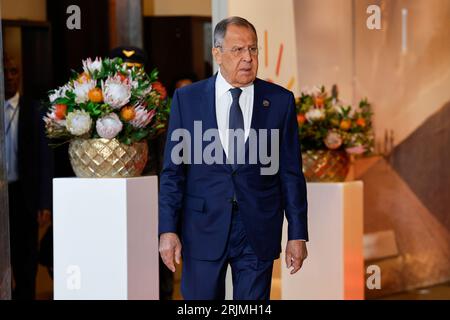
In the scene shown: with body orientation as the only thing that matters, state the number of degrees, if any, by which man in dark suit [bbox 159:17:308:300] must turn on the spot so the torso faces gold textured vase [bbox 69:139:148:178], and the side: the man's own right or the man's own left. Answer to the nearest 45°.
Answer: approximately 135° to the man's own right

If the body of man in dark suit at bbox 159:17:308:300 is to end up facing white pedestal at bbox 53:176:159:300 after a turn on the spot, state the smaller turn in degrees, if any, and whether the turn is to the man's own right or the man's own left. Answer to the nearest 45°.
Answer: approximately 135° to the man's own right

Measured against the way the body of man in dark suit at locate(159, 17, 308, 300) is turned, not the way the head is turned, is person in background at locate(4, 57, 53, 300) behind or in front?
behind

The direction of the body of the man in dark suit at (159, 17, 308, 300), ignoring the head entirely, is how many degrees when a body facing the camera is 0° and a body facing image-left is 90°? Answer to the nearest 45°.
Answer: approximately 0°

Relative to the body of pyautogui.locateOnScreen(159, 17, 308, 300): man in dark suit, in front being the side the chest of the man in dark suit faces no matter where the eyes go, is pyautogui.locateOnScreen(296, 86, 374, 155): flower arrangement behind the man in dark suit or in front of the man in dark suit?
behind

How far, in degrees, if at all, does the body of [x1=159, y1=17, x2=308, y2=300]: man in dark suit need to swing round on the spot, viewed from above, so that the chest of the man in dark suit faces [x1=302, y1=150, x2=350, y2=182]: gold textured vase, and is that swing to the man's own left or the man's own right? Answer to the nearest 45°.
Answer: approximately 180°

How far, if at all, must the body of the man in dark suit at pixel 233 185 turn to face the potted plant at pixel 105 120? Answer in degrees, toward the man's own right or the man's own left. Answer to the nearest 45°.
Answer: approximately 135° to the man's own right
